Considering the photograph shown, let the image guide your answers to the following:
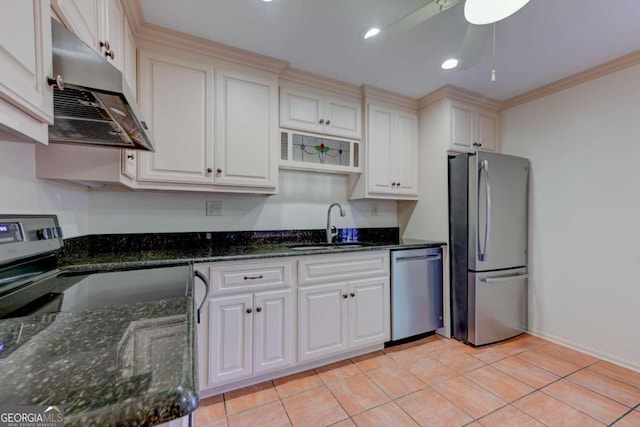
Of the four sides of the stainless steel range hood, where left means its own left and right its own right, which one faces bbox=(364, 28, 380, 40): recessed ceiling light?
front

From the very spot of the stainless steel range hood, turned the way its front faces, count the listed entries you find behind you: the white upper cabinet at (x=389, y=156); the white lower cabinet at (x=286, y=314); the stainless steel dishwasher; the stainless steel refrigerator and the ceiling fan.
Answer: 0

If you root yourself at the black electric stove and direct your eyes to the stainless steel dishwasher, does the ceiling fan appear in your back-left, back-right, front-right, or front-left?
front-right

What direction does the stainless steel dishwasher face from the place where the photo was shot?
facing the viewer and to the right of the viewer

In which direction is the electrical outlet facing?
toward the camera

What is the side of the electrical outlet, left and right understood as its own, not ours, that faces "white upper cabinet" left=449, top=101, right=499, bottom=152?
left

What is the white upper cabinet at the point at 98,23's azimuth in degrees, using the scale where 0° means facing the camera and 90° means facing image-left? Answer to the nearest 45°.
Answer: approximately 270°

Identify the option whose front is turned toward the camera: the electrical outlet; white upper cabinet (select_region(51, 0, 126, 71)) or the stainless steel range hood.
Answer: the electrical outlet

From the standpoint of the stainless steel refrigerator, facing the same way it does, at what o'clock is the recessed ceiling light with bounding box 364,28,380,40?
The recessed ceiling light is roughly at 2 o'clock from the stainless steel refrigerator.

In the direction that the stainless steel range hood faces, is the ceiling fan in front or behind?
in front

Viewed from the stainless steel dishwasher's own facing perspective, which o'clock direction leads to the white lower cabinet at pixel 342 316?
The white lower cabinet is roughly at 3 o'clock from the stainless steel dishwasher.

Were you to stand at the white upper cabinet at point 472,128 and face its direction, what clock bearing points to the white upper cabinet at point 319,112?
the white upper cabinet at point 319,112 is roughly at 3 o'clock from the white upper cabinet at point 472,128.

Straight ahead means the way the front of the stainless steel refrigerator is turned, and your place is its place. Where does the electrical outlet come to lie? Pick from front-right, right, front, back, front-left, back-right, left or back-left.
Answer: right

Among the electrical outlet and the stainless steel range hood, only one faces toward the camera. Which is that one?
the electrical outlet

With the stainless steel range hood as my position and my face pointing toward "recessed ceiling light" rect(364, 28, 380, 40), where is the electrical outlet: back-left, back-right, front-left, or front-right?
front-left

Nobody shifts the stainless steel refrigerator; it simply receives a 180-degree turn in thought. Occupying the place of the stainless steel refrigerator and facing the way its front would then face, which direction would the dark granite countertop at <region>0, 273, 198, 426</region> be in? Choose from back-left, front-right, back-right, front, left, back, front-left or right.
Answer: back-left

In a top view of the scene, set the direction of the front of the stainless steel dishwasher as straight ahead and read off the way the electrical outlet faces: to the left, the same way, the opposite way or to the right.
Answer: the same way

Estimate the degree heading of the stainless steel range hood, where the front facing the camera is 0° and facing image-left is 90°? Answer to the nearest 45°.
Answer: approximately 270°

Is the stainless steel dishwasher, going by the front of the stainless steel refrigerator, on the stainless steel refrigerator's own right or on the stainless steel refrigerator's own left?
on the stainless steel refrigerator's own right
